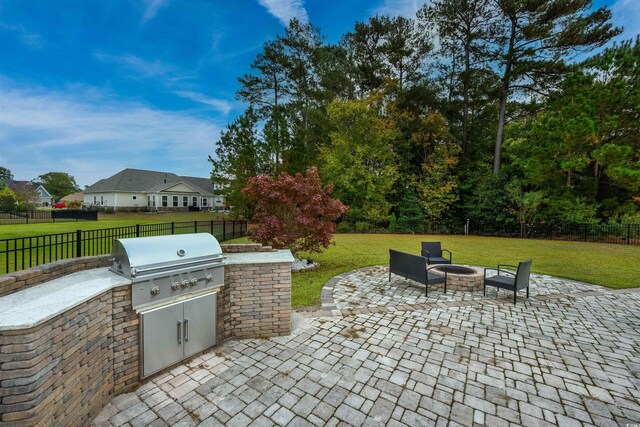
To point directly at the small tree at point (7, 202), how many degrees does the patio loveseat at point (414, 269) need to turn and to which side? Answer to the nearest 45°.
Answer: approximately 135° to its left

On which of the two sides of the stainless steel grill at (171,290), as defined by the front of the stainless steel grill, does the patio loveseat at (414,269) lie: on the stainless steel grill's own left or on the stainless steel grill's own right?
on the stainless steel grill's own left

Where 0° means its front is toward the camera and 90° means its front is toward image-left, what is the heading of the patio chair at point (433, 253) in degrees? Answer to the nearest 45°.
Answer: approximately 315°

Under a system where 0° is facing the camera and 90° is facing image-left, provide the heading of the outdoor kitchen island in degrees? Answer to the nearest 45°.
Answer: approximately 315°

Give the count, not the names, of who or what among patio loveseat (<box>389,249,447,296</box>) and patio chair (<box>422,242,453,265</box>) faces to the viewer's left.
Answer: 0

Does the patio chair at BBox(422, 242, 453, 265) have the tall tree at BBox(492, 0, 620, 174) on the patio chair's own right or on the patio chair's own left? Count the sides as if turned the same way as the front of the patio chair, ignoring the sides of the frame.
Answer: on the patio chair's own left

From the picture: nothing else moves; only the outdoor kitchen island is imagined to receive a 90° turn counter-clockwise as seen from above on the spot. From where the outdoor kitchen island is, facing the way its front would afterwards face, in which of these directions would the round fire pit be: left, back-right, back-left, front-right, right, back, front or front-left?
front-right

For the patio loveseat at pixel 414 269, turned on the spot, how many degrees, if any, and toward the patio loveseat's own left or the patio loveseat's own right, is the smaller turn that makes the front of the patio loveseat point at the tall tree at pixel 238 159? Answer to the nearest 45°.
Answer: approximately 90° to the patio loveseat's own left

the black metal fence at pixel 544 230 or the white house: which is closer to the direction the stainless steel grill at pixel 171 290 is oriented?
the black metal fence

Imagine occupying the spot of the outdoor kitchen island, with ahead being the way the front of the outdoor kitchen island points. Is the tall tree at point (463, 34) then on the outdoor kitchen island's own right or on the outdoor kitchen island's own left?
on the outdoor kitchen island's own left

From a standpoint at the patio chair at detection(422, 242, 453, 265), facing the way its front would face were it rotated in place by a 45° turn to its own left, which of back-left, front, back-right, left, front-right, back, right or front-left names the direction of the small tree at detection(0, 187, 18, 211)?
back

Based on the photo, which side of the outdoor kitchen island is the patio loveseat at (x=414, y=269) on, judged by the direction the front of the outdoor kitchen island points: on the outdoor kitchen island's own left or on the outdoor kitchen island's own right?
on the outdoor kitchen island's own left

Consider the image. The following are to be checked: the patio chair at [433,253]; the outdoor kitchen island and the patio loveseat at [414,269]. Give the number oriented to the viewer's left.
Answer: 0

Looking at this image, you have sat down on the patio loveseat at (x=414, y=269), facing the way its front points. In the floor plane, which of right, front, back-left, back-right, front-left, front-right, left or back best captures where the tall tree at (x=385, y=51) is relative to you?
front-left

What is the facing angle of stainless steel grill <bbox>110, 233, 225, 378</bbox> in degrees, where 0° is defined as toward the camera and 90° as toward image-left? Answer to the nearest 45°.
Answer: approximately 315°
